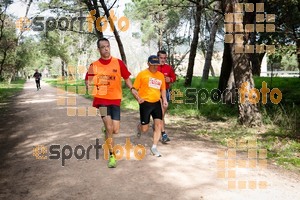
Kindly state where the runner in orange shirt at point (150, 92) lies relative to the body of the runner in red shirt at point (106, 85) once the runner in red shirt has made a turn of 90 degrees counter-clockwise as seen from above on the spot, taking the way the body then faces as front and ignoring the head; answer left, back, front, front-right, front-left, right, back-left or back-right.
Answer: front-left

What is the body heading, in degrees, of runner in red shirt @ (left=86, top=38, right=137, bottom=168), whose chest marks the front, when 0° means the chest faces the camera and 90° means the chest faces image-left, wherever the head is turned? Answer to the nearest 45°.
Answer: approximately 0°

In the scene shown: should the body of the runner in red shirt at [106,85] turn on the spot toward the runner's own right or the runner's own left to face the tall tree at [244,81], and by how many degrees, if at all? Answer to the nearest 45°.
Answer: approximately 135° to the runner's own left
